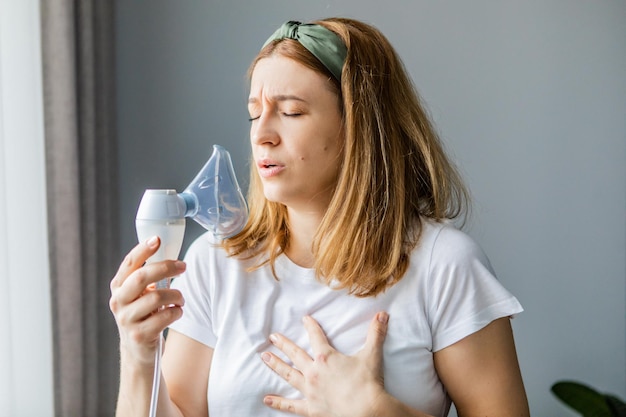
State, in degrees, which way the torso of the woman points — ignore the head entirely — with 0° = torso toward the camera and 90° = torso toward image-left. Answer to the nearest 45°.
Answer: approximately 45°

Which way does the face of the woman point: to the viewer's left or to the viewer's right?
to the viewer's left

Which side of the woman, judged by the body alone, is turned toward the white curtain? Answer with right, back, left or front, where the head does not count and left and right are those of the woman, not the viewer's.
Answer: right
